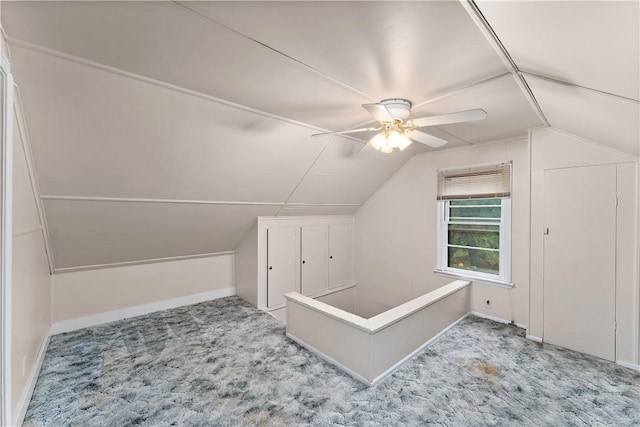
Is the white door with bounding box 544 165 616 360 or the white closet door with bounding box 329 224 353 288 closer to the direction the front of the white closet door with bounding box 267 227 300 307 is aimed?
the white door

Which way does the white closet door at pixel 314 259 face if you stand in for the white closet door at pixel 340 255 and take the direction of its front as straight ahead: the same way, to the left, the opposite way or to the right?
the same way

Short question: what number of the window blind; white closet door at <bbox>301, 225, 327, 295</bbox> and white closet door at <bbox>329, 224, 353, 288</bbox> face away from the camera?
0

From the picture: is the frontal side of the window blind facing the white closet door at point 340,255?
no

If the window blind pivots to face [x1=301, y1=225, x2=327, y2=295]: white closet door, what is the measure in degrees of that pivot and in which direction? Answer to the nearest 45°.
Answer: approximately 45° to its right

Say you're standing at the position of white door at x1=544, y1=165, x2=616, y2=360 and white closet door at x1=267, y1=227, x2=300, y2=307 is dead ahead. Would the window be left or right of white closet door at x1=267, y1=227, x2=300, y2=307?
right

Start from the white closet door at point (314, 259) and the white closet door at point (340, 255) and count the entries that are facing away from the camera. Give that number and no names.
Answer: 0

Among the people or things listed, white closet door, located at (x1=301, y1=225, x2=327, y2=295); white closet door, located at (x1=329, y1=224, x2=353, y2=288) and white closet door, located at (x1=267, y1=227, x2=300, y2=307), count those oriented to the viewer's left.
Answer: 0

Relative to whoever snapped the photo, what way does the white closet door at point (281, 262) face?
facing the viewer and to the right of the viewer

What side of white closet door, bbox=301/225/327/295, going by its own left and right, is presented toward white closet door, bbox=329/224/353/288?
left

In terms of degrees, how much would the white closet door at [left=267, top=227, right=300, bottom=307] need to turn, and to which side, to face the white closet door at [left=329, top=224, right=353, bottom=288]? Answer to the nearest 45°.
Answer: approximately 90° to its left

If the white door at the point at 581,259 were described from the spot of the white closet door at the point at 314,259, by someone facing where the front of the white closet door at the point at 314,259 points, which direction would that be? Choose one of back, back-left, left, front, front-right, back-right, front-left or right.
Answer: front

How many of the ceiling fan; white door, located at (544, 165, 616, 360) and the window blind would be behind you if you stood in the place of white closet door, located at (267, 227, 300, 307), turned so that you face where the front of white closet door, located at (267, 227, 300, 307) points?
0

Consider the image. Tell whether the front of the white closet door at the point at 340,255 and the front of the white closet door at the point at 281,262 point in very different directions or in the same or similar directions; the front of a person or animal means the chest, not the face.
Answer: same or similar directions

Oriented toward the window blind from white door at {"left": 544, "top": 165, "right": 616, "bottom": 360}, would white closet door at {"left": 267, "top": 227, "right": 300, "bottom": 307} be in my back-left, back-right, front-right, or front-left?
front-left

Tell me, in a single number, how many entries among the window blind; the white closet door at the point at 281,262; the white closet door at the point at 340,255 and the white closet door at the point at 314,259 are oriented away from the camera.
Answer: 0

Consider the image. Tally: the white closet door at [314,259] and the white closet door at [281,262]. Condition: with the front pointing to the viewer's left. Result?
0

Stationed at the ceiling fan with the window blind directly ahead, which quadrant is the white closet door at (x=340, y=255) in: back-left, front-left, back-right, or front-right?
front-left

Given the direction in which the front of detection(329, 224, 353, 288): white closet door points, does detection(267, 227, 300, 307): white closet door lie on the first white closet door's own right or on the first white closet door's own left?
on the first white closet door's own right

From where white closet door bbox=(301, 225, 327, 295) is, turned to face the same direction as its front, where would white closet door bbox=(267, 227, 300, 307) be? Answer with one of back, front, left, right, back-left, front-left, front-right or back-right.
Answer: right

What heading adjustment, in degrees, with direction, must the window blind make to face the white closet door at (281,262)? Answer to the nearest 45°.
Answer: approximately 45° to its right

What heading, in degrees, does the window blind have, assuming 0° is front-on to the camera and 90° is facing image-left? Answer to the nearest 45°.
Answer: approximately 45°
